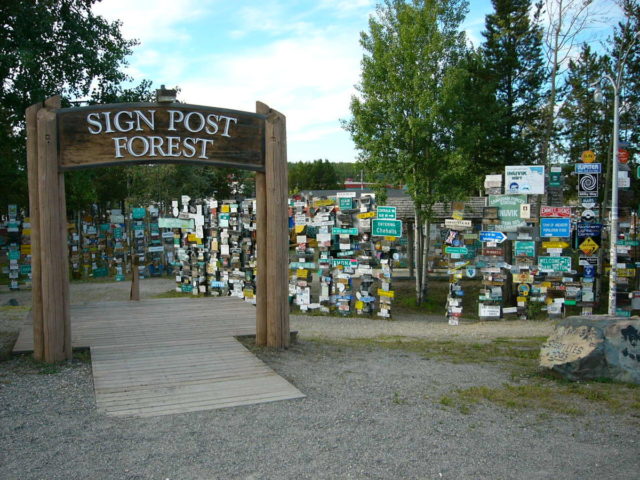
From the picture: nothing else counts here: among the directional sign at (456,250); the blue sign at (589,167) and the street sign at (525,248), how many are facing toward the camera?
3

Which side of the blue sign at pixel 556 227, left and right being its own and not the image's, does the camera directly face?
front

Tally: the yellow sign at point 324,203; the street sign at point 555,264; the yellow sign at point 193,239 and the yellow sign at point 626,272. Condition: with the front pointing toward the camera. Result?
4

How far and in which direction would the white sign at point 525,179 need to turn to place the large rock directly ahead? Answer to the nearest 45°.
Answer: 0° — it already faces it

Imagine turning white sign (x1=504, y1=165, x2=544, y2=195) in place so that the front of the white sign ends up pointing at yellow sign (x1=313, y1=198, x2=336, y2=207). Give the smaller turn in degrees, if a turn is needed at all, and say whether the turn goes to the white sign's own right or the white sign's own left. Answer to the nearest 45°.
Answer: approximately 90° to the white sign's own right

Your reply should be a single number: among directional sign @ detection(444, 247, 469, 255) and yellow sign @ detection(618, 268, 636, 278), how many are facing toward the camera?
2

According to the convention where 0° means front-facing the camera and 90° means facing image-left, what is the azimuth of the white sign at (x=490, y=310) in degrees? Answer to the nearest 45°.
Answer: approximately 0°

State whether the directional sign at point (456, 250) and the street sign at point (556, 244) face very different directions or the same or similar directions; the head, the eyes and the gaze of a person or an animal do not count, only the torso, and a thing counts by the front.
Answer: same or similar directions

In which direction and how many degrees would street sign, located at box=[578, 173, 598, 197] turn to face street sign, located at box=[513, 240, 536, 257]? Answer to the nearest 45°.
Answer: approximately 45° to its right

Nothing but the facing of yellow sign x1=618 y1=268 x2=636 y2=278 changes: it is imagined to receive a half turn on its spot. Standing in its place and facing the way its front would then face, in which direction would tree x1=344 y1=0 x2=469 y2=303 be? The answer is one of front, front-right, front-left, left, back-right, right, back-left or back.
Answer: left

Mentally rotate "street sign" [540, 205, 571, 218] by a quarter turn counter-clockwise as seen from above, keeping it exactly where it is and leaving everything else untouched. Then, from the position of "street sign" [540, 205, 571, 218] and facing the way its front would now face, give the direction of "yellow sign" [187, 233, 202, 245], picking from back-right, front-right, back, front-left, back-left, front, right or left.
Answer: back

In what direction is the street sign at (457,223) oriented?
toward the camera

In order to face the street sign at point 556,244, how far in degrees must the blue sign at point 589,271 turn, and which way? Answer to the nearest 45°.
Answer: approximately 45° to its right

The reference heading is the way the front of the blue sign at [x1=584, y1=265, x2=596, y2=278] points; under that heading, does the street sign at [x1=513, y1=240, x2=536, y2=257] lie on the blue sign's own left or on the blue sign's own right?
on the blue sign's own right

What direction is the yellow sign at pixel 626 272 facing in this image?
toward the camera
